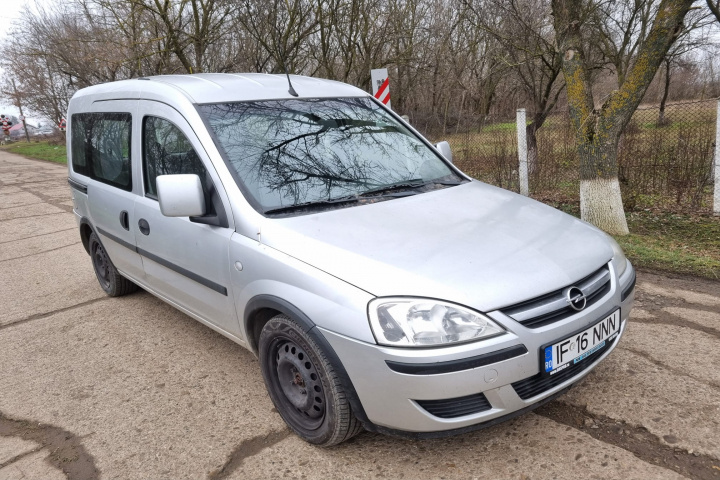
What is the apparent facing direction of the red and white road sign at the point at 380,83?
toward the camera

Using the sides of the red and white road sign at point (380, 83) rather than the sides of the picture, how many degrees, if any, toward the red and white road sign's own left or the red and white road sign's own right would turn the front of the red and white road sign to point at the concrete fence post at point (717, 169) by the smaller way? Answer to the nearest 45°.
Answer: approximately 45° to the red and white road sign's own left

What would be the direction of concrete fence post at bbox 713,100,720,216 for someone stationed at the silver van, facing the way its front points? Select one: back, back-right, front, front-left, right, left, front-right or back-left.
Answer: left

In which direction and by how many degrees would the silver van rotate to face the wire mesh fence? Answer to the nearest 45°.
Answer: approximately 90° to its left

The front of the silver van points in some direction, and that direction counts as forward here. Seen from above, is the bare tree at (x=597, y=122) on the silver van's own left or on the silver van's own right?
on the silver van's own left

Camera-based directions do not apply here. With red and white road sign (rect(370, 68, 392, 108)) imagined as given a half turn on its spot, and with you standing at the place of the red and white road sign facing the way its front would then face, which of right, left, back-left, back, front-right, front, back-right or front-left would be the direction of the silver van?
back

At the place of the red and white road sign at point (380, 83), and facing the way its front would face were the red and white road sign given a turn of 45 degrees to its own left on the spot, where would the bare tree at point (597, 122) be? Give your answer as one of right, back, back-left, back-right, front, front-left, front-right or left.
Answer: front

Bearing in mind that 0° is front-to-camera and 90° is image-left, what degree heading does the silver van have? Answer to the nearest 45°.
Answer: approximately 315°
